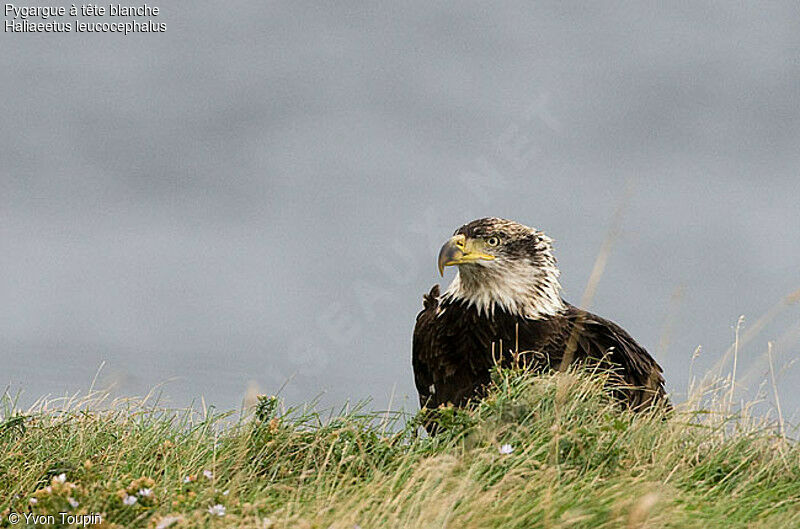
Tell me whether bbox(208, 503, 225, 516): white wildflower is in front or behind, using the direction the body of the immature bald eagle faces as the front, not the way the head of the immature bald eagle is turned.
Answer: in front

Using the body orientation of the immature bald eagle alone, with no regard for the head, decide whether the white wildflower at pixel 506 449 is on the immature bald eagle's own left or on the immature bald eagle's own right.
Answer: on the immature bald eagle's own left

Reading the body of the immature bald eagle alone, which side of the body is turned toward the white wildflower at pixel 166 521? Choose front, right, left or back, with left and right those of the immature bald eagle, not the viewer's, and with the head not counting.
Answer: front

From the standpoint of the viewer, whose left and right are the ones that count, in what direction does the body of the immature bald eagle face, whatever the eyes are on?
facing the viewer and to the left of the viewer

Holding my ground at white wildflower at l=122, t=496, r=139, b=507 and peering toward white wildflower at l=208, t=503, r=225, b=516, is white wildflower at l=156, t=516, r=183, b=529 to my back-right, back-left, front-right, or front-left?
front-right

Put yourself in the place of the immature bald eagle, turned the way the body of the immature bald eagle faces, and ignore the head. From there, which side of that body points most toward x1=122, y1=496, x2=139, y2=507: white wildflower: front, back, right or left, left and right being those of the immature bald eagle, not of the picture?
front
